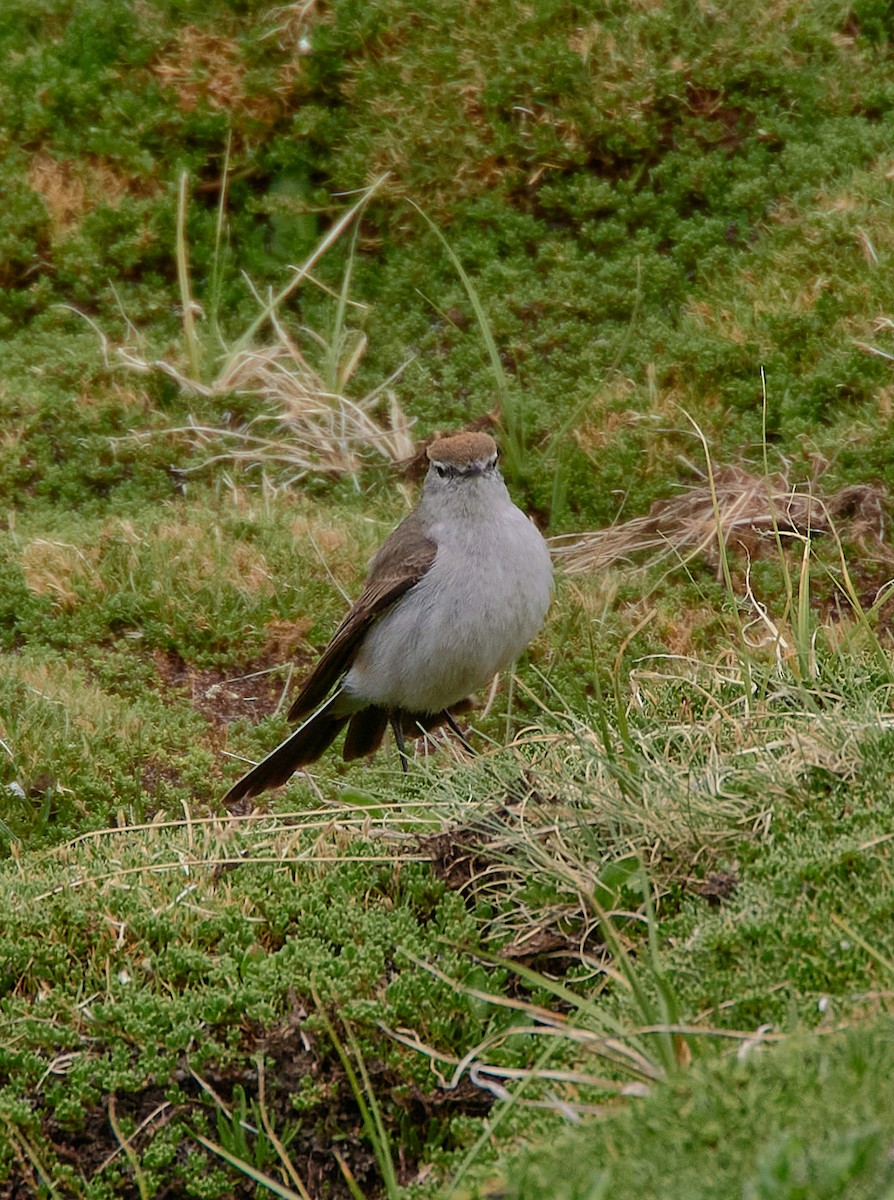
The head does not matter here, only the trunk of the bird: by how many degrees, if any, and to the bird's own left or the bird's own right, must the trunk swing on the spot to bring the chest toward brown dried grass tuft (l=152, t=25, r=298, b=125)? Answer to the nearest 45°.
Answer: approximately 135° to the bird's own left

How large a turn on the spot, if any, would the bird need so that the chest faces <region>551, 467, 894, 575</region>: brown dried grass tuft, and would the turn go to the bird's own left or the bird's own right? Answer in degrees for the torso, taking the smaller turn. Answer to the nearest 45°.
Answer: approximately 90° to the bird's own left

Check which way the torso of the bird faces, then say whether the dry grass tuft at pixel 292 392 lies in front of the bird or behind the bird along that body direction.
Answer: behind

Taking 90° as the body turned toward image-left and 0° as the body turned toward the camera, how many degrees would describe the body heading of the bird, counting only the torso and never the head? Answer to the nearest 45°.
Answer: approximately 315°

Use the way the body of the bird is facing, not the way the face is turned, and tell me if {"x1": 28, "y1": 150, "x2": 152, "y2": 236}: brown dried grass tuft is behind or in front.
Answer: behind
